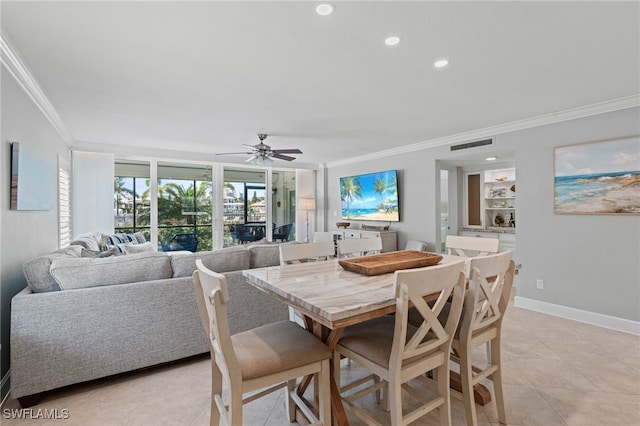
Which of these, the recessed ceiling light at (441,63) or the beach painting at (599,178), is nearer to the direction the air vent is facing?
the recessed ceiling light

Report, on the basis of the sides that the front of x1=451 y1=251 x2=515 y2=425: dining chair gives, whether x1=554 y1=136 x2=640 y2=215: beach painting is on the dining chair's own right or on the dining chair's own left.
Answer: on the dining chair's own right

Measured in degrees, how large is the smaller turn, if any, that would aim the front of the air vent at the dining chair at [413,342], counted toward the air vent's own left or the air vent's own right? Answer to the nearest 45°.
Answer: approximately 45° to the air vent's own left

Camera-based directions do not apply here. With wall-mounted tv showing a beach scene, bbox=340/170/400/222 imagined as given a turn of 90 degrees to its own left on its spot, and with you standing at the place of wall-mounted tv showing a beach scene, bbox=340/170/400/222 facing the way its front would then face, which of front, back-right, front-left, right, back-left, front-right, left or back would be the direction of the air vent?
front

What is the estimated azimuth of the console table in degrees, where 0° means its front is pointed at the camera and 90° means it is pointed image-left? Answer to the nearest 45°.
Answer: approximately 45°

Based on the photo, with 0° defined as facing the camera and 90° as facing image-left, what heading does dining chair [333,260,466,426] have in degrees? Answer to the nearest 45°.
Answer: approximately 135°

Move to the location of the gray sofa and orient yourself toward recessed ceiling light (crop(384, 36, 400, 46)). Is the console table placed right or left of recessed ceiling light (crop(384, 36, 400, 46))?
left
